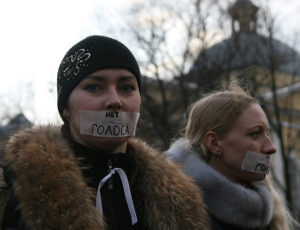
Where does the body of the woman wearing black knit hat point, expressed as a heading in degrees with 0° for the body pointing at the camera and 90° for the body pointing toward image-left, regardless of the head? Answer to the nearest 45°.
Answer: approximately 0°

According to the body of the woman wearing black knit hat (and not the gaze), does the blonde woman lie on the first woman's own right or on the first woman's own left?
on the first woman's own left

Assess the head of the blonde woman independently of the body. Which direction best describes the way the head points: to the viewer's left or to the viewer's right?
to the viewer's right

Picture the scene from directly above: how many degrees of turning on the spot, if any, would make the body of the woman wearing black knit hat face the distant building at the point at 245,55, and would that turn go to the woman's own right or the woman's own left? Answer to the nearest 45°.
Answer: approximately 135° to the woman's own left
